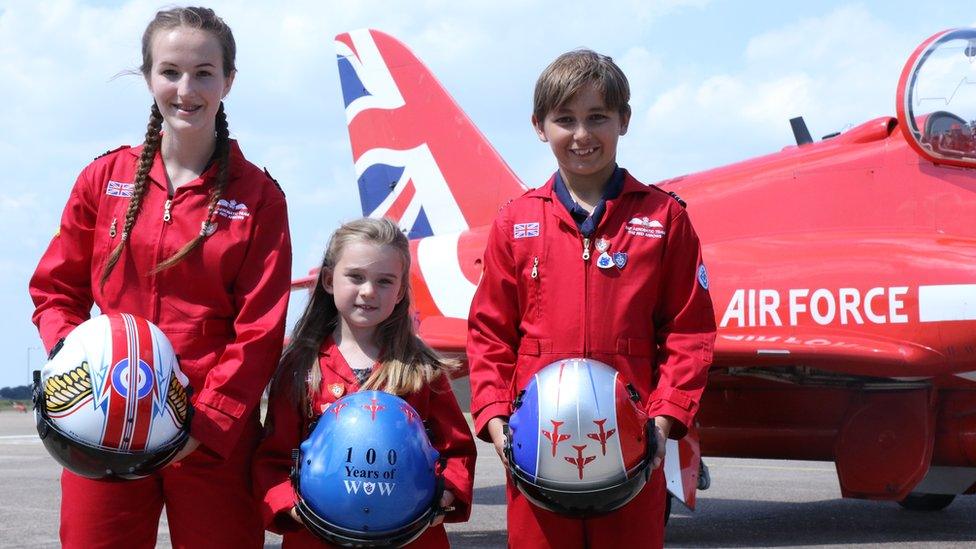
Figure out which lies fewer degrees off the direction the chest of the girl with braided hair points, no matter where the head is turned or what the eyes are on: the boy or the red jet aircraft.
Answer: the boy

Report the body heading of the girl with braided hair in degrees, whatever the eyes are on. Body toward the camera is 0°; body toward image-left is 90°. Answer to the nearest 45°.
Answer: approximately 0°

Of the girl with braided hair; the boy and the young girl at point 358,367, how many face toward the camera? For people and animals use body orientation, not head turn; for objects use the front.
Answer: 3

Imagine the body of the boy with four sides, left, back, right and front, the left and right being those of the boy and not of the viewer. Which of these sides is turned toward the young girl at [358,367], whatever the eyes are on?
right

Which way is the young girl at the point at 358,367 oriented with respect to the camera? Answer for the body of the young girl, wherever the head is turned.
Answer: toward the camera

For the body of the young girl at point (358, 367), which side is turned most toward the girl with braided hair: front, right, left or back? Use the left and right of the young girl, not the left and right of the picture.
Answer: right

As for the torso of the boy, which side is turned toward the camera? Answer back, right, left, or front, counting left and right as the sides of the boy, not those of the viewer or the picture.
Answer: front

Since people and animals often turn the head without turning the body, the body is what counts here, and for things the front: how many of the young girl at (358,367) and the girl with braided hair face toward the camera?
2
